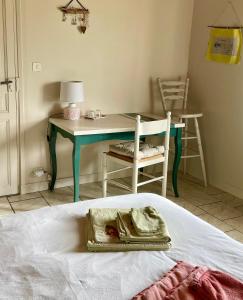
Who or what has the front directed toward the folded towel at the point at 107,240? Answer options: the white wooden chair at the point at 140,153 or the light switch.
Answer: the light switch

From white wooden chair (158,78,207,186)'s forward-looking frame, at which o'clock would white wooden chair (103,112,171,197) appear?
white wooden chair (103,112,171,197) is roughly at 2 o'clock from white wooden chair (158,78,207,186).

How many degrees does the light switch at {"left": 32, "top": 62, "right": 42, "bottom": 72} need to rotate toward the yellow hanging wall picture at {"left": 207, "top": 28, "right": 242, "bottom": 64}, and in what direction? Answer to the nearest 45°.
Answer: approximately 90° to its left

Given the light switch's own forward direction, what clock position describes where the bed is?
The bed is roughly at 12 o'clock from the light switch.

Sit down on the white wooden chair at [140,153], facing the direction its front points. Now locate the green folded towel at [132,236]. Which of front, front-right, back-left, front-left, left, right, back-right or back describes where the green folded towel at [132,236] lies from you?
back-left

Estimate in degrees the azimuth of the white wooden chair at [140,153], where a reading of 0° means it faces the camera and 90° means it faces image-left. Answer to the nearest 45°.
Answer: approximately 135°

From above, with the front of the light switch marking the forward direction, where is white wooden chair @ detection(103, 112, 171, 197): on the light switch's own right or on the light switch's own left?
on the light switch's own left

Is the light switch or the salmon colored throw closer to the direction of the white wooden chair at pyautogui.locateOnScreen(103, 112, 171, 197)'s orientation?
the light switch

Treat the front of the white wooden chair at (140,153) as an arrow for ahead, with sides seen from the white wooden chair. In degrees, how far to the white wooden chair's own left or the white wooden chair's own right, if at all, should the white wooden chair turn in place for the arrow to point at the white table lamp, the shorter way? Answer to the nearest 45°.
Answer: approximately 45° to the white wooden chair's own left

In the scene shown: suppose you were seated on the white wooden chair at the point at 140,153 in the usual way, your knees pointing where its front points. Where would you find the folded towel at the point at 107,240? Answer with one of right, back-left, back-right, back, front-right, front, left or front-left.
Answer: back-left

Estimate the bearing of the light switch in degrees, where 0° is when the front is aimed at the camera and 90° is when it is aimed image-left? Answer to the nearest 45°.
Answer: approximately 0°

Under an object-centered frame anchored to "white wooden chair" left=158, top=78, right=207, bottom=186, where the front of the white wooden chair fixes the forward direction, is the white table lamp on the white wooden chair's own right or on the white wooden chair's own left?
on the white wooden chair's own right

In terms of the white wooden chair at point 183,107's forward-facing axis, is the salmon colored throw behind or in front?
in front
